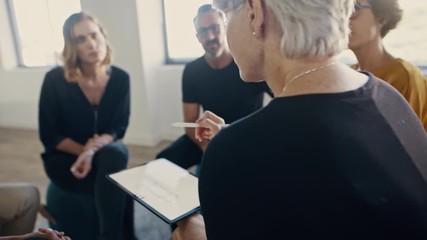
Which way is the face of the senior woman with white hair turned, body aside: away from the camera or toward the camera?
away from the camera

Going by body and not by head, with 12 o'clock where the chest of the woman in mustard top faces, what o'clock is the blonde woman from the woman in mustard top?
The blonde woman is roughly at 12 o'clock from the woman in mustard top.

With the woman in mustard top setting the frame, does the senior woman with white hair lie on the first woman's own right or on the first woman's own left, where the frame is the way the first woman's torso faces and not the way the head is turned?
on the first woman's own left

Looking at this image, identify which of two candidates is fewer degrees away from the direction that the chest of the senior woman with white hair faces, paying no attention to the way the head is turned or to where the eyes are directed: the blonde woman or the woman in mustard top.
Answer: the blonde woman

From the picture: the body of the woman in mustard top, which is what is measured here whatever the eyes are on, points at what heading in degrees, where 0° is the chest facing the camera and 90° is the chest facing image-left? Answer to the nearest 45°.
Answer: approximately 90°

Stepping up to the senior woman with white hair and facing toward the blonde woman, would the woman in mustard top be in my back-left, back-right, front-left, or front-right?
front-right

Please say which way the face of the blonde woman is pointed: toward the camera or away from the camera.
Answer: toward the camera

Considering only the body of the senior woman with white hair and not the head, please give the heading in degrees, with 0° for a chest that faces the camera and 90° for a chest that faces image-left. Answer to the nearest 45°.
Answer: approximately 135°

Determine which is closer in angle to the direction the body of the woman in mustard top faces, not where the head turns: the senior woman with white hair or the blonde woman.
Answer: the blonde woman

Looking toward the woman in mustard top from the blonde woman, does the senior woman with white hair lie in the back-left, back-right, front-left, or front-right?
front-right

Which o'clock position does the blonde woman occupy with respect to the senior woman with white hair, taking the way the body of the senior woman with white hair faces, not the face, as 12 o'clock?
The blonde woman is roughly at 12 o'clock from the senior woman with white hair.

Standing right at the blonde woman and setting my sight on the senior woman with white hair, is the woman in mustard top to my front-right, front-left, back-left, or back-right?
front-left

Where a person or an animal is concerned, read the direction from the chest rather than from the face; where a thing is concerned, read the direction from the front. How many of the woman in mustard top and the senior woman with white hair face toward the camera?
0
